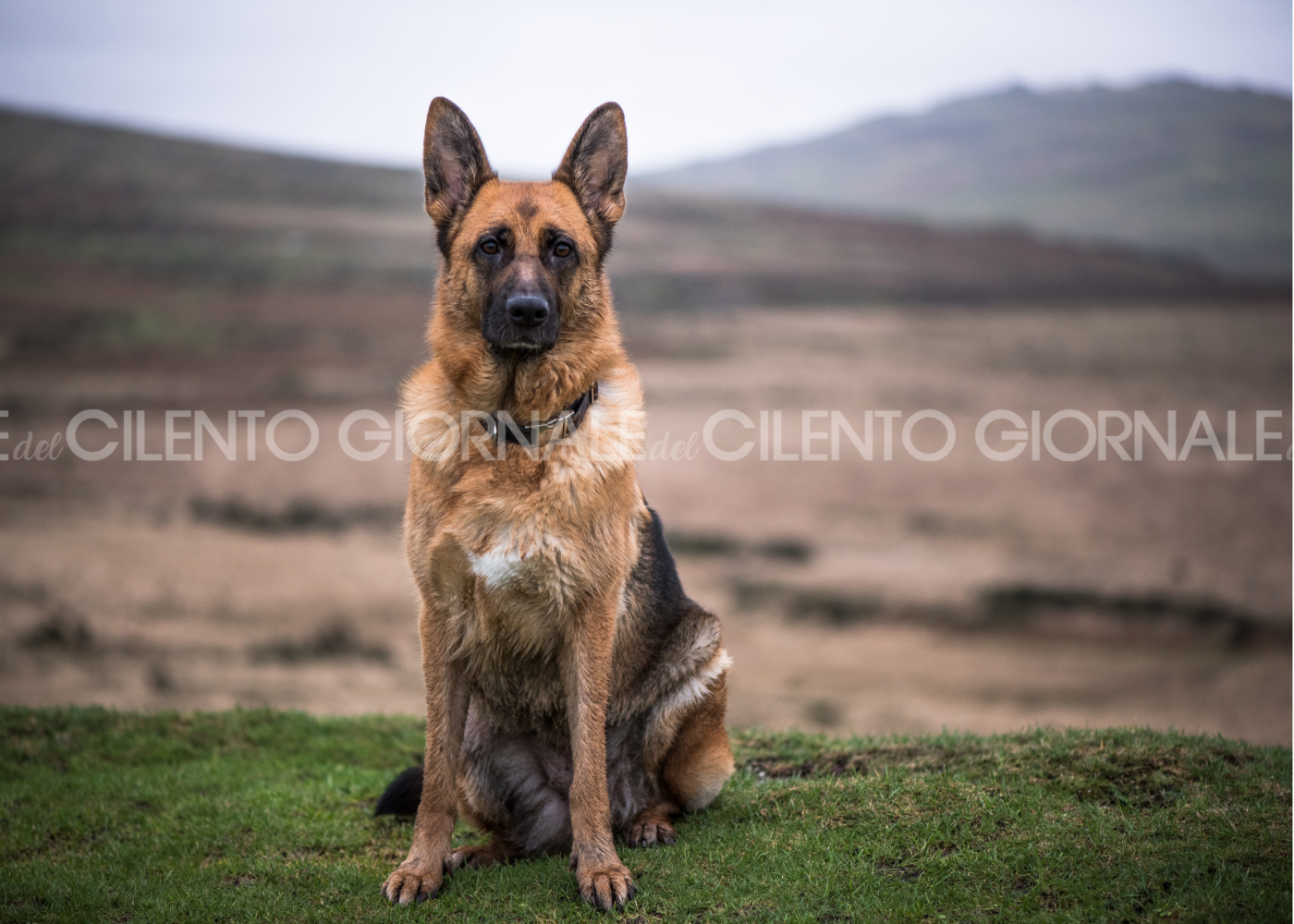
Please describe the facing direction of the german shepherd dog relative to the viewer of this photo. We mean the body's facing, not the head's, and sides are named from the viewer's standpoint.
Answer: facing the viewer
